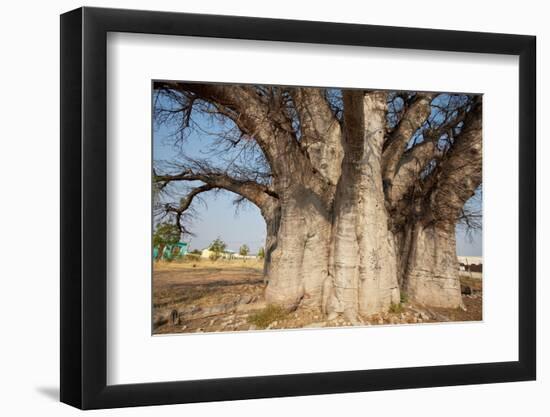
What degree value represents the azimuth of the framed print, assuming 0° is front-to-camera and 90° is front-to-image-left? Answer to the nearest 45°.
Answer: approximately 315°
